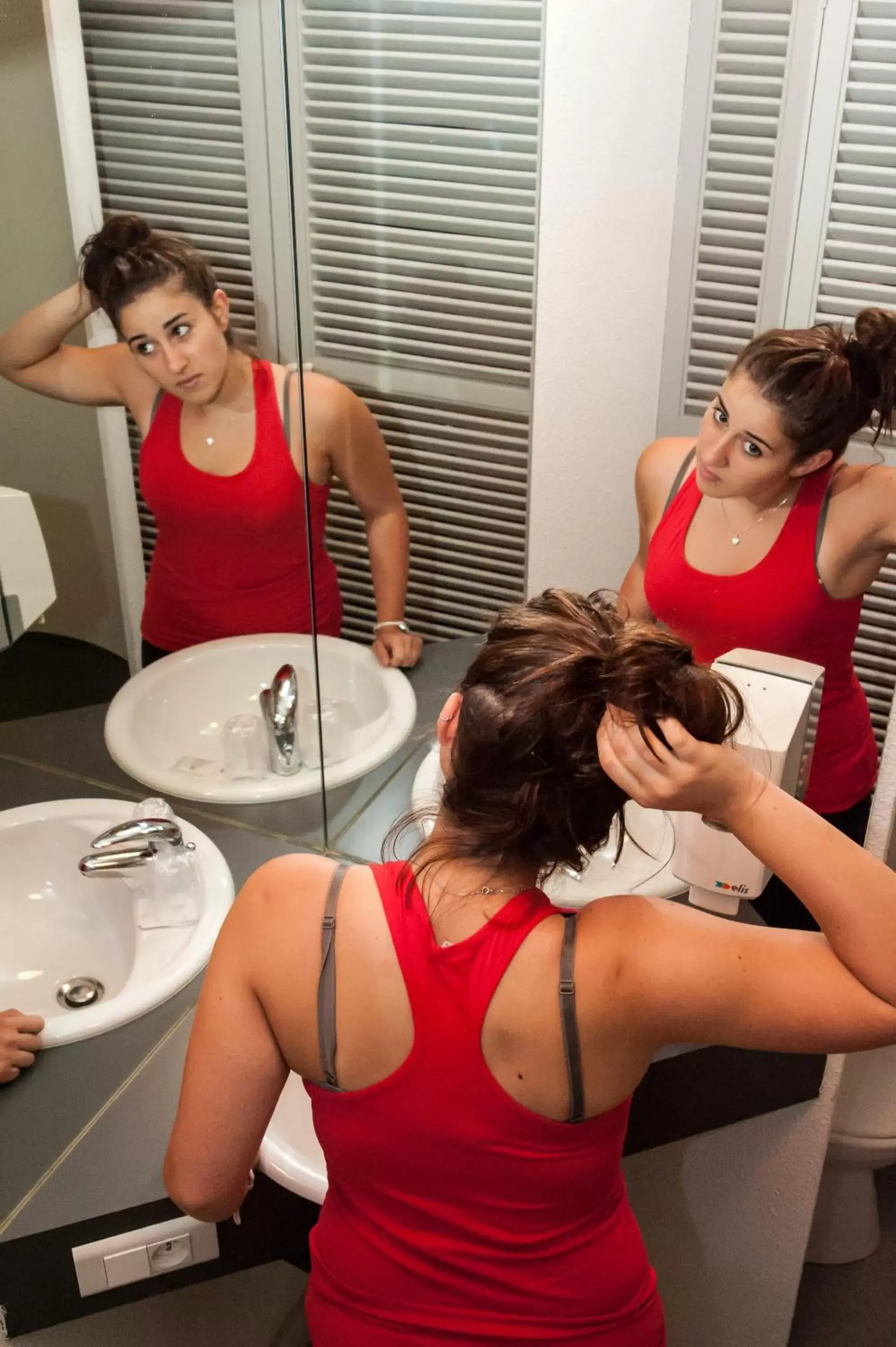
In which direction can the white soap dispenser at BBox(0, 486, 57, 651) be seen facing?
to the viewer's right

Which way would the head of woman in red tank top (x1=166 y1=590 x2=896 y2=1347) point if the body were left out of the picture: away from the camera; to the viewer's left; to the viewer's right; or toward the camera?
away from the camera

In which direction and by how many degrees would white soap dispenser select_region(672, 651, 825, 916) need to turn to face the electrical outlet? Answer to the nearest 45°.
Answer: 0° — it already faces it

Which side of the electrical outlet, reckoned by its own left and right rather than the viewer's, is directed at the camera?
front

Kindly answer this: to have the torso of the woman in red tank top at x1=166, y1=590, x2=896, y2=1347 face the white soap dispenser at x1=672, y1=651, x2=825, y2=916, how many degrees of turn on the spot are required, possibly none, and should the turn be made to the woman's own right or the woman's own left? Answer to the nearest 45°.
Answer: approximately 45° to the woman's own right

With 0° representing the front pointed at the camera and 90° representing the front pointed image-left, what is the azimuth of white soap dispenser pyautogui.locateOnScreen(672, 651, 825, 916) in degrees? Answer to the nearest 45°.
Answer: approximately 45°

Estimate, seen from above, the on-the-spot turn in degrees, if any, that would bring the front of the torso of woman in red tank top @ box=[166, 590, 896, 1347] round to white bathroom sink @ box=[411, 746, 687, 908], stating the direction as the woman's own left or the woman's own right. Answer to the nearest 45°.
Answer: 0° — they already face it

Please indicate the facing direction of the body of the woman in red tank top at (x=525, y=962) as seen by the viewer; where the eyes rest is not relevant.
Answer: away from the camera
